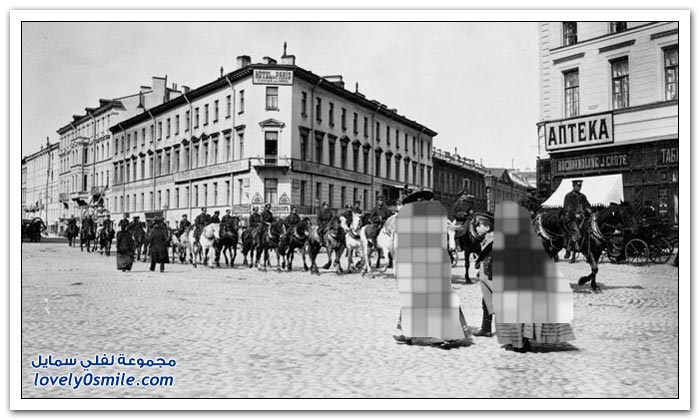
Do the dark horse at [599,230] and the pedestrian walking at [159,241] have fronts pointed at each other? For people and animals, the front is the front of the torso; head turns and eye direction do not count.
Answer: no

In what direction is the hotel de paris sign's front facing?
toward the camera

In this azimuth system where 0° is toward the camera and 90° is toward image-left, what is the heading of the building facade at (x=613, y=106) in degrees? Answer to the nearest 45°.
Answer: approximately 45°

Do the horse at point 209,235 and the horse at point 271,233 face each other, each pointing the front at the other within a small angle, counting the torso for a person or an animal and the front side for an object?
no

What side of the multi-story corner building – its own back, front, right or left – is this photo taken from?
front

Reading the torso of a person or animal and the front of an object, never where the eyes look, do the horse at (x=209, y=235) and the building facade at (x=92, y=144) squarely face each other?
no

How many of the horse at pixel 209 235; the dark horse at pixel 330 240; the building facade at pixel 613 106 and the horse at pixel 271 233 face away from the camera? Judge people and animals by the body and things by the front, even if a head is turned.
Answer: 0
